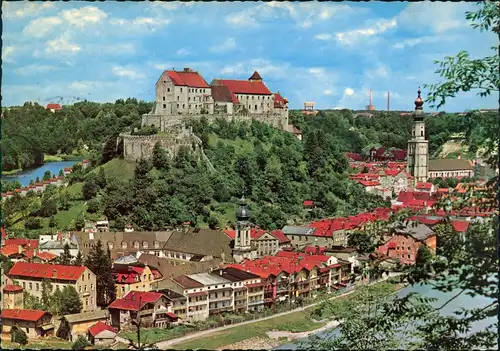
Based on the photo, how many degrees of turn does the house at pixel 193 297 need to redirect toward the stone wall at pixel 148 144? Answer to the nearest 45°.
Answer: approximately 135° to its left

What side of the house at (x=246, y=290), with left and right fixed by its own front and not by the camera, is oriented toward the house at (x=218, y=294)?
right

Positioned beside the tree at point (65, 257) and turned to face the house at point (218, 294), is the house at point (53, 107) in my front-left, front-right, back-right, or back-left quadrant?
back-left

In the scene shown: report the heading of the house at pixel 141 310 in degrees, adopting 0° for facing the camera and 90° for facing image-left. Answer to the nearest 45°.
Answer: approximately 315°

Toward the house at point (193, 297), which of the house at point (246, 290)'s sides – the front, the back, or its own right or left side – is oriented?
right

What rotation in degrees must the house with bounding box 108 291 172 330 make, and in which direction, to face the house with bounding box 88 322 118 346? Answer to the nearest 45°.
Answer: approximately 90° to its right

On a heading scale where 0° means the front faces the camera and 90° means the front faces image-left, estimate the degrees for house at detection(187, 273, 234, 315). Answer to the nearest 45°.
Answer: approximately 315°

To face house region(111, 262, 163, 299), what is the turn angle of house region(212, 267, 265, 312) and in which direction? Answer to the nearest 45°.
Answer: approximately 135° to its right

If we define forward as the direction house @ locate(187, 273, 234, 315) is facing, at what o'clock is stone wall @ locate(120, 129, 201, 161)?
The stone wall is roughly at 7 o'clock from the house.

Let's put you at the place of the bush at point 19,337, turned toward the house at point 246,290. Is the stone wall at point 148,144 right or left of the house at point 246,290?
left

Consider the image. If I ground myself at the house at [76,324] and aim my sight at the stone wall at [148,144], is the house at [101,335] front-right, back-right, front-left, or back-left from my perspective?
back-right

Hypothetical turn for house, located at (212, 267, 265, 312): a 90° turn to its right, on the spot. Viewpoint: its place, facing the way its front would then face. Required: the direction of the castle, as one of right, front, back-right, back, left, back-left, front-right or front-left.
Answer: back-right
